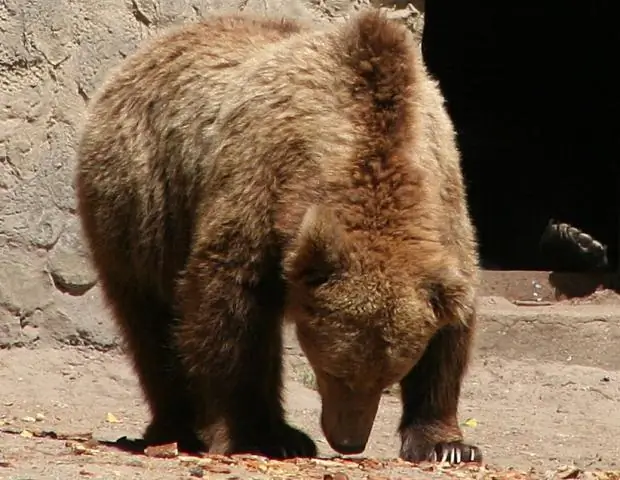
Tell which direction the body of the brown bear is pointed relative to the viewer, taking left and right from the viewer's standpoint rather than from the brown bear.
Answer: facing the viewer and to the right of the viewer
